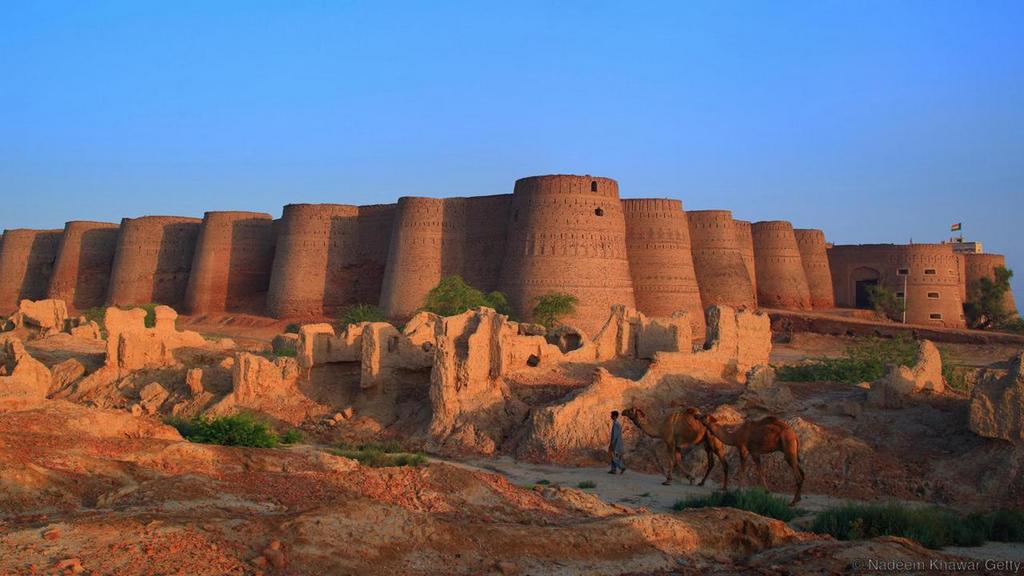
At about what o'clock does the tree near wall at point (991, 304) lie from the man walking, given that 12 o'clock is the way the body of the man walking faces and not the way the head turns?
The tree near wall is roughly at 4 o'clock from the man walking.

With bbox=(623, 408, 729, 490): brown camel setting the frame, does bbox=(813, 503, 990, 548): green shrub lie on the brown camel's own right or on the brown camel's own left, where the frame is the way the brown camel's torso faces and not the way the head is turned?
on the brown camel's own left

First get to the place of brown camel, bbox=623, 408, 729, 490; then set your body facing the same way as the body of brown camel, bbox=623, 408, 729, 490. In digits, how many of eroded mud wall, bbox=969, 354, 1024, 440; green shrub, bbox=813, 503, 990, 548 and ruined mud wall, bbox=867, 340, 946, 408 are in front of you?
0

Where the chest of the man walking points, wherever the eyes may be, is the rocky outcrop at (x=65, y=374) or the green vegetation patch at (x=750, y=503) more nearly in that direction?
the rocky outcrop

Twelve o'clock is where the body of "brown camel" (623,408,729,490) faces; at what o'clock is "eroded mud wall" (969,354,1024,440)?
The eroded mud wall is roughly at 6 o'clock from the brown camel.

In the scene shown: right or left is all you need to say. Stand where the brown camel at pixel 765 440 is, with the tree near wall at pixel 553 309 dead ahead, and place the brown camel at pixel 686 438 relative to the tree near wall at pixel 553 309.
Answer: left

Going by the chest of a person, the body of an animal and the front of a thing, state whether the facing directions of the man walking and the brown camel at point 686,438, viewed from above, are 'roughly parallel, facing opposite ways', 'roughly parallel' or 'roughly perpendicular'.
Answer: roughly parallel

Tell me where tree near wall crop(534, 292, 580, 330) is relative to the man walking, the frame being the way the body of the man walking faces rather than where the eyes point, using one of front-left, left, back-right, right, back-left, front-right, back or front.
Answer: right

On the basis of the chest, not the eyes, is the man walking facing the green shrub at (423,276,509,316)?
no

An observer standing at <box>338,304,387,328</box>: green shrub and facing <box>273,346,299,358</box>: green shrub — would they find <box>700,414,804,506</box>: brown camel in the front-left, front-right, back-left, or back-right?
front-left

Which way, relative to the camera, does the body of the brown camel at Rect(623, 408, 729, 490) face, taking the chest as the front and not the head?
to the viewer's left

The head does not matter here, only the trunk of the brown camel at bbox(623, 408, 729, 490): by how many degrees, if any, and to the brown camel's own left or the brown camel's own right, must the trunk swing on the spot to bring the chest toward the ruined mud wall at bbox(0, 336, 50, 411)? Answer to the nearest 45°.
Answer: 0° — it already faces it

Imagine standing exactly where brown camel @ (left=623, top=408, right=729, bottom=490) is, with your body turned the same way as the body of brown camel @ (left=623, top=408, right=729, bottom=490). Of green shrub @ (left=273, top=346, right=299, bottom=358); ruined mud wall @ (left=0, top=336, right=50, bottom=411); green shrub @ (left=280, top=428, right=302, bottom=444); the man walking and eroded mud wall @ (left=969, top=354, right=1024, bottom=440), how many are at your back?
1

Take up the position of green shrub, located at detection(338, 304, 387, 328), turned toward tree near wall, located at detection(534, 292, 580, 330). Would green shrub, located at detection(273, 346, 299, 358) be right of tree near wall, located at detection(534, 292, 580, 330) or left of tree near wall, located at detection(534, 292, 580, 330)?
right

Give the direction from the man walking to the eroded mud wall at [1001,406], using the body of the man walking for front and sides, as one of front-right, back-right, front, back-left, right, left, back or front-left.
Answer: back

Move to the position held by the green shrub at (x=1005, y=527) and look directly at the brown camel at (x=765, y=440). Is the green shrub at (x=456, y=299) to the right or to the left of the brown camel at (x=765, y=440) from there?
right

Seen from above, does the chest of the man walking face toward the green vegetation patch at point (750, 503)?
no

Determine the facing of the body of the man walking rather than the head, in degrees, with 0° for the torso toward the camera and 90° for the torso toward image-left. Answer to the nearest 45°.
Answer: approximately 90°

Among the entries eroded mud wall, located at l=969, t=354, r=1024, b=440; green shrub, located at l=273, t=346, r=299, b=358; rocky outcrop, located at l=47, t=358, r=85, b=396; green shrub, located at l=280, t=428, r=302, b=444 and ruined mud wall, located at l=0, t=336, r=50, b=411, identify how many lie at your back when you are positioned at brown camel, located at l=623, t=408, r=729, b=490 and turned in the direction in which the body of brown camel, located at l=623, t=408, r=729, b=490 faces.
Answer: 1

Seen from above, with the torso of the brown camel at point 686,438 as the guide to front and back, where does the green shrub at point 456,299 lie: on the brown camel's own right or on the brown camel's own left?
on the brown camel's own right
